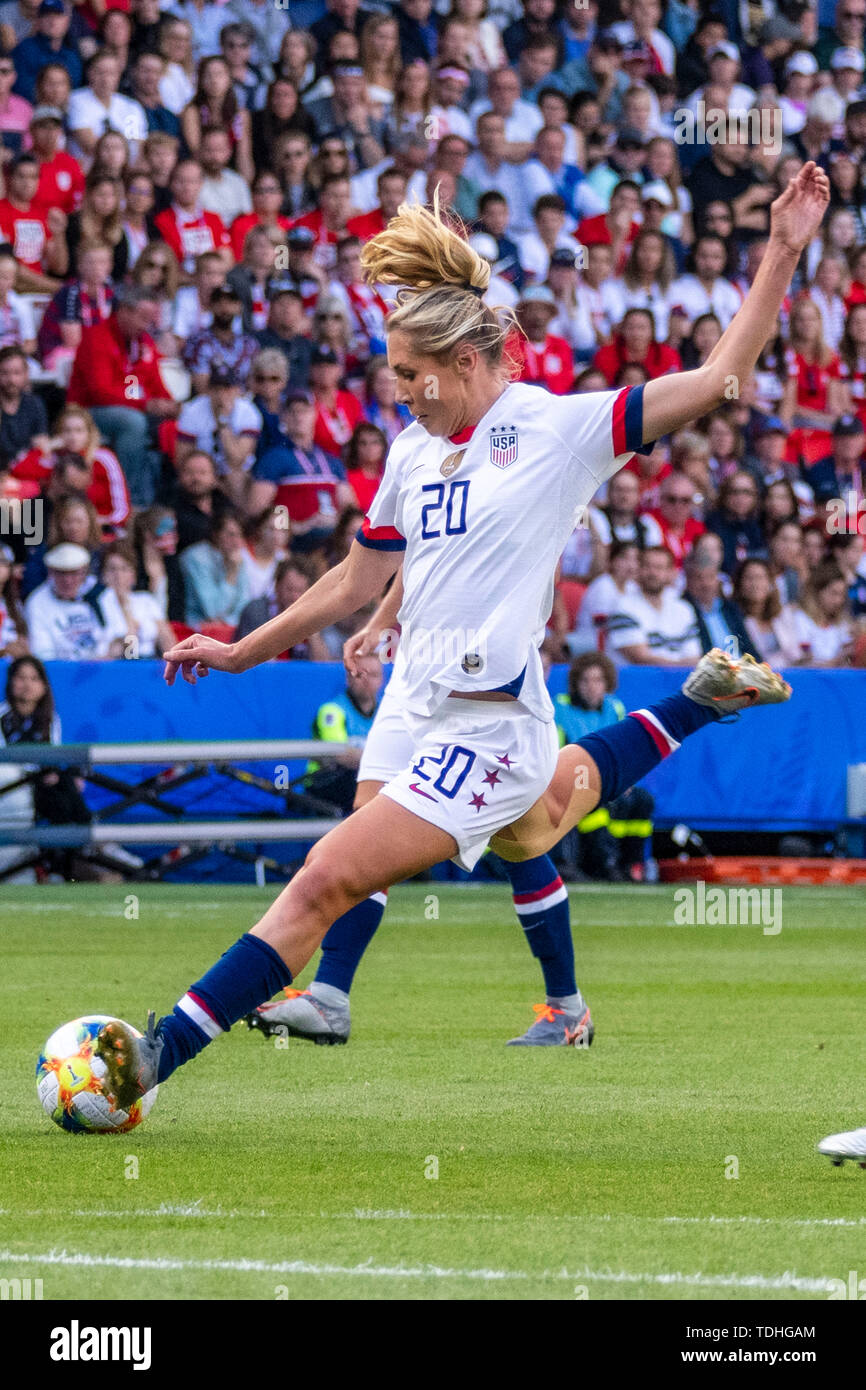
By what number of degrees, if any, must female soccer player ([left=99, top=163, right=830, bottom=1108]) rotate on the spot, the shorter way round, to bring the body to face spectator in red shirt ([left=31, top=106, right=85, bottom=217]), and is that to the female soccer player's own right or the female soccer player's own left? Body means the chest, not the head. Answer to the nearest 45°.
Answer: approximately 135° to the female soccer player's own right

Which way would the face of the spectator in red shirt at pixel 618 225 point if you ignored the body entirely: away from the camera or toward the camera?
toward the camera

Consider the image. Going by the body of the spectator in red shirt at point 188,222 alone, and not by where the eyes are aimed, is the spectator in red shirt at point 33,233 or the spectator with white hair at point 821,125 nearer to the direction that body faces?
the spectator in red shirt

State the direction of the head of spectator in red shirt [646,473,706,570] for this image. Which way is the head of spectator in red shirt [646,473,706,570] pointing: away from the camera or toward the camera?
toward the camera

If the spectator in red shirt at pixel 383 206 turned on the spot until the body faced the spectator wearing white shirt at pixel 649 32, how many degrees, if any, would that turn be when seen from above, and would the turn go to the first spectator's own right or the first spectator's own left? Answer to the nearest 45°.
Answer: approximately 135° to the first spectator's own left

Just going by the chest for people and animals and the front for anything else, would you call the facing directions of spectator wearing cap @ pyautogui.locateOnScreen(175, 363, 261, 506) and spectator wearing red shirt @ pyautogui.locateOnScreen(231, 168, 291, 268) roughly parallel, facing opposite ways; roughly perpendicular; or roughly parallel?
roughly parallel

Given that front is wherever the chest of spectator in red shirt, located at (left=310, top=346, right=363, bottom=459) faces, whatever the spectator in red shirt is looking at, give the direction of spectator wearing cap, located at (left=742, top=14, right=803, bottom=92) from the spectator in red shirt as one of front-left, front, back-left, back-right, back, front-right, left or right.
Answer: back-left

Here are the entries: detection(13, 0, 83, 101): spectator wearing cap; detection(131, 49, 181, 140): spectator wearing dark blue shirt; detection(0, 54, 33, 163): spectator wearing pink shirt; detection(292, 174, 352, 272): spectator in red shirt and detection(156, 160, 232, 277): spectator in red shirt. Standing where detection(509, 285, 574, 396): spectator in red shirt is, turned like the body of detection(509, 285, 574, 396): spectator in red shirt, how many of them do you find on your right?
5

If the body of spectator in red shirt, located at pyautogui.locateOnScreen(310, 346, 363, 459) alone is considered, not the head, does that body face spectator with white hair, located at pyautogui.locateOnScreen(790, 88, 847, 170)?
no

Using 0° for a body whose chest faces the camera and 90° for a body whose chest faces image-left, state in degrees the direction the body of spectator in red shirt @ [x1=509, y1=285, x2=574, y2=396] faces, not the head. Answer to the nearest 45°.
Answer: approximately 0°

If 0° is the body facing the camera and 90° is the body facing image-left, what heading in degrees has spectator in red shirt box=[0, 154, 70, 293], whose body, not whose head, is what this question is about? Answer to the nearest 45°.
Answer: approximately 0°

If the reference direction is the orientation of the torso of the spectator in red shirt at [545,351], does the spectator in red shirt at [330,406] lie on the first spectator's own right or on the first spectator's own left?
on the first spectator's own right

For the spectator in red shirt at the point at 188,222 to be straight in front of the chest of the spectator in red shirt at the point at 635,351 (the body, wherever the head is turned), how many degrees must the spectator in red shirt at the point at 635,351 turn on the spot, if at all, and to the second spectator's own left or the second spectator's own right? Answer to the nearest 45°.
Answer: approximately 135° to the second spectator's own right

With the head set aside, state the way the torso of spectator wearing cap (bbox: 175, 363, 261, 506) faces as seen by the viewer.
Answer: toward the camera

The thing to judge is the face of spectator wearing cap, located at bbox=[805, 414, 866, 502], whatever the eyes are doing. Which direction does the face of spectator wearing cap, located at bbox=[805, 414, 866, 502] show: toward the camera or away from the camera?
toward the camera

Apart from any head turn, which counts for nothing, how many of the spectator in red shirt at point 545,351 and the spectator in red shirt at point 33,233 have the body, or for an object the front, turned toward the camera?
2

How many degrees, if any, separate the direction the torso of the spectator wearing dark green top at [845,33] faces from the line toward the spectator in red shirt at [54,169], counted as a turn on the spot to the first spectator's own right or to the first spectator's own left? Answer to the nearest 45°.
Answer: approximately 45° to the first spectator's own right

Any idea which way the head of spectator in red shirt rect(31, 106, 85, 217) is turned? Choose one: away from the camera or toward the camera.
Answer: toward the camera

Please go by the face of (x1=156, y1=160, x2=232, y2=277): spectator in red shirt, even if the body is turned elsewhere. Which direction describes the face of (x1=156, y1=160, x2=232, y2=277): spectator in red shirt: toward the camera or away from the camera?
toward the camera
